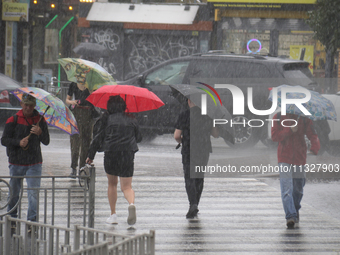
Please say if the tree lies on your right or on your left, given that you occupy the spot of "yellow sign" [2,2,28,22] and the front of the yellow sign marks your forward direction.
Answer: on your left

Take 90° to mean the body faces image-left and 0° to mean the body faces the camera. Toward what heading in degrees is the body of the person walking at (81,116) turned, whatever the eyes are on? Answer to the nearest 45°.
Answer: approximately 0°

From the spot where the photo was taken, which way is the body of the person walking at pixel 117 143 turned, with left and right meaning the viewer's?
facing away from the viewer

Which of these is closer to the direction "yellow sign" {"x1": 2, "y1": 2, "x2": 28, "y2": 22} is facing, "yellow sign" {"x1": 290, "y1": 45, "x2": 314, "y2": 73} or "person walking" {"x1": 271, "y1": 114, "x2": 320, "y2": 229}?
the person walking

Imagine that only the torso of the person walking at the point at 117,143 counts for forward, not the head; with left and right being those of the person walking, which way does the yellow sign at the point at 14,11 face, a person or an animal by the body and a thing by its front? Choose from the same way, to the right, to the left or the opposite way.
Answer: the opposite way

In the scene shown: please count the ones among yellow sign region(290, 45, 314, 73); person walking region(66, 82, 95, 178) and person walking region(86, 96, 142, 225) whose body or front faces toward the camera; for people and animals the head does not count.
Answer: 2

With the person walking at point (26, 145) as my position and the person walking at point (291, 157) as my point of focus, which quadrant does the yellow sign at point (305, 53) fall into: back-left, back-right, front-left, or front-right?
front-left

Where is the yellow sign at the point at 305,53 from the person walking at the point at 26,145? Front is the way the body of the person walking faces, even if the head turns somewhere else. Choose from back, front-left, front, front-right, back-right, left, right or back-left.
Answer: back-left

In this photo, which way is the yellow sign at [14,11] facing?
toward the camera

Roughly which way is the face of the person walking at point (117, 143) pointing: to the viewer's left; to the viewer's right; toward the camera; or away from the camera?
away from the camera
